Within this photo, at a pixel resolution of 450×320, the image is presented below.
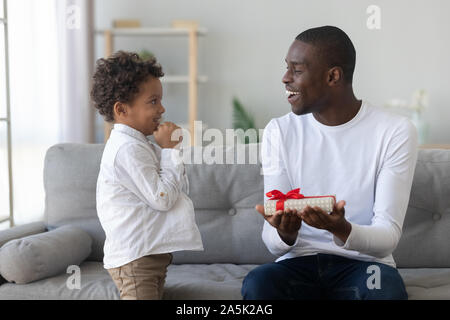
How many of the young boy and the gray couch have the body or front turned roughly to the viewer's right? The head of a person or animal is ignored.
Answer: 1

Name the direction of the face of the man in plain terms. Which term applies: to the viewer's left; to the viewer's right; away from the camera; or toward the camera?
to the viewer's left

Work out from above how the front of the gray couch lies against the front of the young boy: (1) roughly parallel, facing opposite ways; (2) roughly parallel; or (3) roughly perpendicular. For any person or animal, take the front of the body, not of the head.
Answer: roughly perpendicular

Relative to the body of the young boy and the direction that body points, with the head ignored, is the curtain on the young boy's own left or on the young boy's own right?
on the young boy's own left

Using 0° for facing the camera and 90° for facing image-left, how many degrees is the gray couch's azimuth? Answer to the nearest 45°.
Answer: approximately 0°

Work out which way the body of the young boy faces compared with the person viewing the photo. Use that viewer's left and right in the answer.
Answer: facing to the right of the viewer

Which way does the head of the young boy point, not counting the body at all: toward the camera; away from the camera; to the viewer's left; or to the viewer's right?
to the viewer's right
